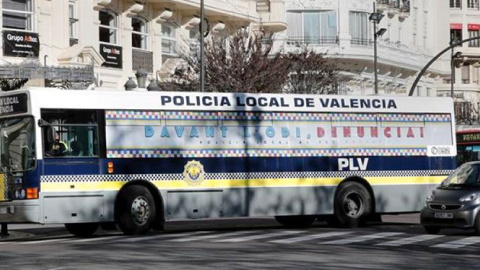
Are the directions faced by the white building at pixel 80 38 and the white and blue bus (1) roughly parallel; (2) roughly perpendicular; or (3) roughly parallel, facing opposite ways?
roughly perpendicular

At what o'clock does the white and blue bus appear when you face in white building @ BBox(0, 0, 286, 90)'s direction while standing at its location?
The white and blue bus is roughly at 1 o'clock from the white building.

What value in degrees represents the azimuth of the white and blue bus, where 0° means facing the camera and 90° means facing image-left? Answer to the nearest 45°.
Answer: approximately 45°

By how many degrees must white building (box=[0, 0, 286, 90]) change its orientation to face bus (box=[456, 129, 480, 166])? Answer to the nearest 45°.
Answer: approximately 45° to its left
